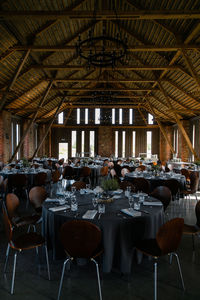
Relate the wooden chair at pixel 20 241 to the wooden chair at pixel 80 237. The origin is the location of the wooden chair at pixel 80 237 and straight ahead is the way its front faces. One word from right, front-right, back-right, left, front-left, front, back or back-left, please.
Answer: front-left

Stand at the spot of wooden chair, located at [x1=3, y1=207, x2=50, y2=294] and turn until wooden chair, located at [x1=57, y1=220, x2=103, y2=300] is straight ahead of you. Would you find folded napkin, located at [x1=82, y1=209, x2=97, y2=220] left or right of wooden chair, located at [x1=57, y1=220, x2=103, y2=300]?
left

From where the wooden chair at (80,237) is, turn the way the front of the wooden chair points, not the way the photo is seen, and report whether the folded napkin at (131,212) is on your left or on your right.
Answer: on your right

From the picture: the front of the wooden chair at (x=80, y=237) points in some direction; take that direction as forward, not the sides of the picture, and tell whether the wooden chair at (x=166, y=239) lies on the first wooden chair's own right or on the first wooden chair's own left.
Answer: on the first wooden chair's own right

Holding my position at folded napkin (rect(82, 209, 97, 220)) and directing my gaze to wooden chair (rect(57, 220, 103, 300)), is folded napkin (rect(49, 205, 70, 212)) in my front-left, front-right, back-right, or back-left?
back-right

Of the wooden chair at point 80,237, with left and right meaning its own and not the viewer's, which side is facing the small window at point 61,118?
front

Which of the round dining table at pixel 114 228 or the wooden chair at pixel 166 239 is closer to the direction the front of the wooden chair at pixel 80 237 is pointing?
the round dining table

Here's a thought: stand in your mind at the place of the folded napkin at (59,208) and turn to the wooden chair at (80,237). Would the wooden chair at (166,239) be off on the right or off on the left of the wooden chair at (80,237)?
left

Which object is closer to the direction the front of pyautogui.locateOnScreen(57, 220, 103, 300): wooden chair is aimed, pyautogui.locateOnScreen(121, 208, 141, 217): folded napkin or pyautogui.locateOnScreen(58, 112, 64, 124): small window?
the small window

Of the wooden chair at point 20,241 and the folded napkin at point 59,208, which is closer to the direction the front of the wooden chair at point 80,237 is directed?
the folded napkin

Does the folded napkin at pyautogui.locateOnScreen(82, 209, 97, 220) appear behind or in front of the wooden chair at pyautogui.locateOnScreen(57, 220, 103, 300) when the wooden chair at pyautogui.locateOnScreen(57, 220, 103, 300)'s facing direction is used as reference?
in front

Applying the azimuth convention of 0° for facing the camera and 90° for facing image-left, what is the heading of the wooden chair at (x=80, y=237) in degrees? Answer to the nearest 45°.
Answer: approximately 180°
